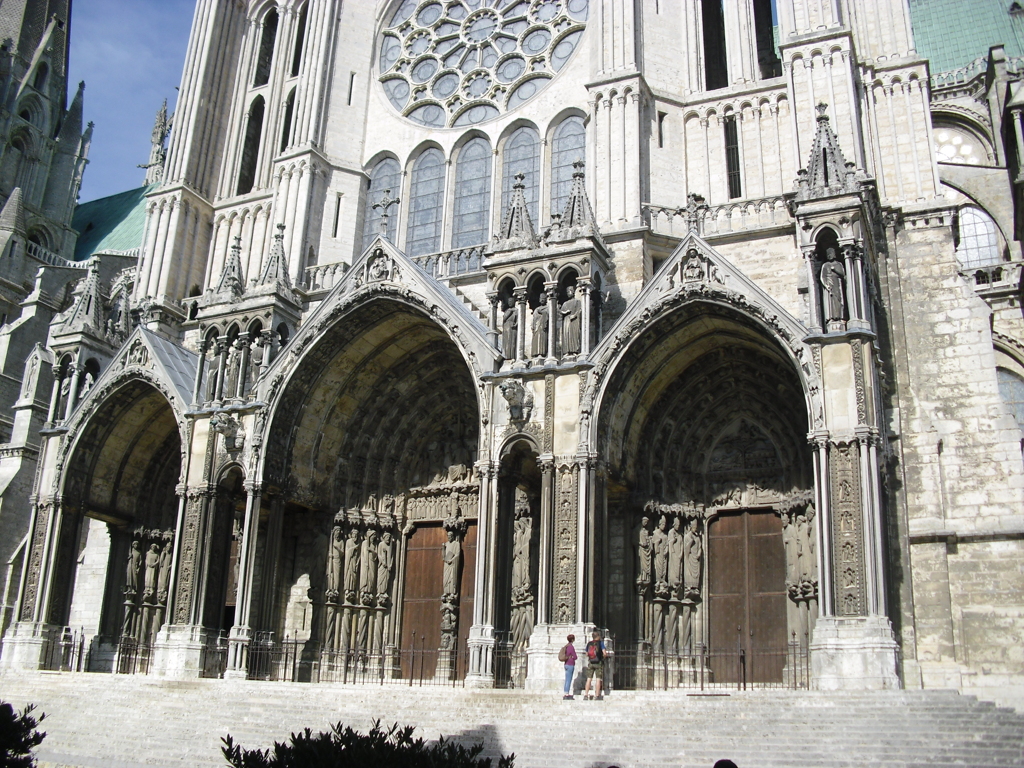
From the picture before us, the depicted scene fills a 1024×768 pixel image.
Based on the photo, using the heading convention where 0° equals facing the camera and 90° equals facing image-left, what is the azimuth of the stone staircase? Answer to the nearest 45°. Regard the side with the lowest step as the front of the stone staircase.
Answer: approximately 0°

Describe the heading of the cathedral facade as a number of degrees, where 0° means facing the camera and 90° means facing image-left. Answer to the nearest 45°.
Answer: approximately 45°

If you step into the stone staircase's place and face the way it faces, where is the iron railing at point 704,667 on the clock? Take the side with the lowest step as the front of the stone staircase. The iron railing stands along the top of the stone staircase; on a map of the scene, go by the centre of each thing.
The iron railing is roughly at 7 o'clock from the stone staircase.

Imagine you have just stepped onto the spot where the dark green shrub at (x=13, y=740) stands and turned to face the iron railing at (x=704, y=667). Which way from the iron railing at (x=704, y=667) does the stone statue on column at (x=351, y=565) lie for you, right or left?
left
